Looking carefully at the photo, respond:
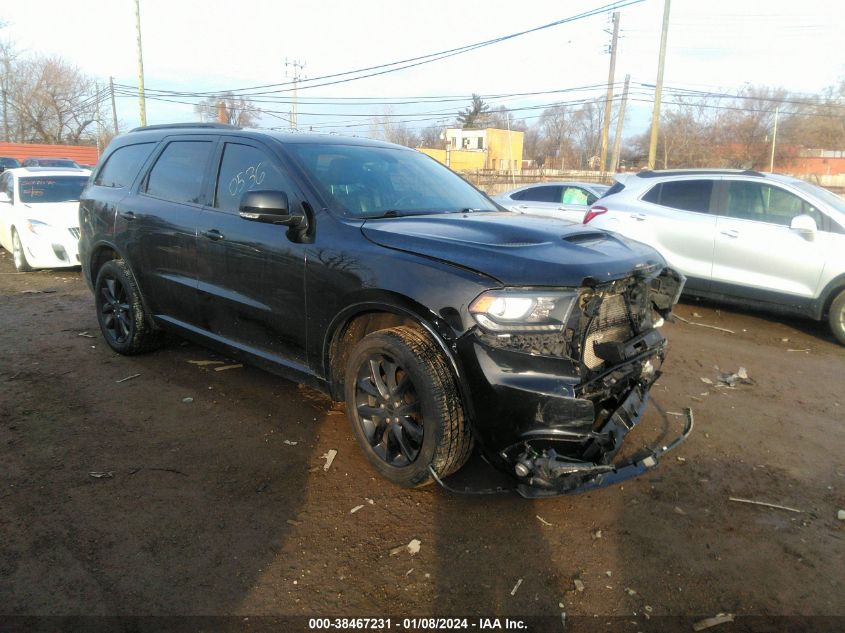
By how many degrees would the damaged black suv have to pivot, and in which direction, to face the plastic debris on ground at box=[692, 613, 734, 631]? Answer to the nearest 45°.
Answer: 0° — it already faces it

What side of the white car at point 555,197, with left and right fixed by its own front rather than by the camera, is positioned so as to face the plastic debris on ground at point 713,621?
right

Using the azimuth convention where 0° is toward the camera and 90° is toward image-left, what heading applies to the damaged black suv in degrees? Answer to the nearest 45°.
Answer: approximately 315°

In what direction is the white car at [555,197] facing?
to the viewer's right

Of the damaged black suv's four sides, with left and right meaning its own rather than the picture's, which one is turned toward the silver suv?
left

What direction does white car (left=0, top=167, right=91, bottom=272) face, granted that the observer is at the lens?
facing the viewer and to the right of the viewer

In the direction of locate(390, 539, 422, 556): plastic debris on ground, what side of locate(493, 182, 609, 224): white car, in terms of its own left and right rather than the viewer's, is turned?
right

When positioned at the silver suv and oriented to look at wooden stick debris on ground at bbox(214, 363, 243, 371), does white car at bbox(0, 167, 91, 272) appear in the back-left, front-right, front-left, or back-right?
front-right
